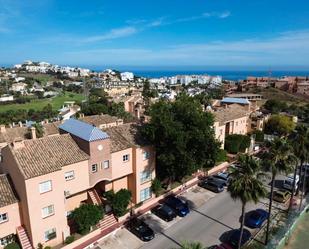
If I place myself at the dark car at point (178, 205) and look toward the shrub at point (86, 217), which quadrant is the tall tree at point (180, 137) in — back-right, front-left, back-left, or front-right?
back-right

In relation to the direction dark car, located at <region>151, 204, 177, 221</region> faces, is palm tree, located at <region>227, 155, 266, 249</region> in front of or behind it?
behind

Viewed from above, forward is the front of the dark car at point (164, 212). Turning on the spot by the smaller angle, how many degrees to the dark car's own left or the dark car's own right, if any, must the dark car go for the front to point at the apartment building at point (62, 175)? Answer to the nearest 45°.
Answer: approximately 45° to the dark car's own left

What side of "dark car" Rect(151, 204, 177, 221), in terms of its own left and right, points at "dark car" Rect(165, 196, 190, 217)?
right

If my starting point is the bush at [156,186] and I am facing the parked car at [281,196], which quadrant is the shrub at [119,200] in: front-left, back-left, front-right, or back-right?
back-right

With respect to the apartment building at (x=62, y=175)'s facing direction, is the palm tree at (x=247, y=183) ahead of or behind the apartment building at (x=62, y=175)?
ahead

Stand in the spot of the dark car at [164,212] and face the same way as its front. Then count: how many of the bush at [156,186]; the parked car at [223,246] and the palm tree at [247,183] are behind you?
2

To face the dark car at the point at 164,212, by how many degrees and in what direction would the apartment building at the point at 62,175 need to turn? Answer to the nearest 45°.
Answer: approximately 45° to its left

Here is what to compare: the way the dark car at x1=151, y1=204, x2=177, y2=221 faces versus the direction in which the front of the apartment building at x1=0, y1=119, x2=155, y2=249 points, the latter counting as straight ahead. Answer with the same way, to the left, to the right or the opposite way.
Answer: the opposite way

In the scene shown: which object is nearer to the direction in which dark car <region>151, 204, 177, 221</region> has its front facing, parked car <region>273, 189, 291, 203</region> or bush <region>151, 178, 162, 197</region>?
the bush

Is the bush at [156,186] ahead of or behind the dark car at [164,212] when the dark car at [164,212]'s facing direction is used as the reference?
ahead

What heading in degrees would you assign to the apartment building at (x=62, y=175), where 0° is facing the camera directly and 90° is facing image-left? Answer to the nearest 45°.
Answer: approximately 315°

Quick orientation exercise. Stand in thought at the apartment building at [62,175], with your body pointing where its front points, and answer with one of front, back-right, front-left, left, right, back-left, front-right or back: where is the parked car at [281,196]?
front-left
